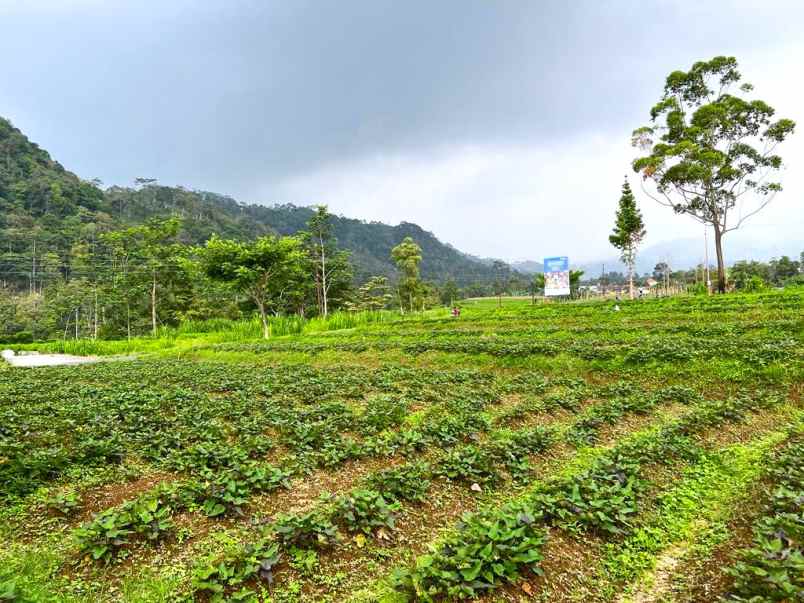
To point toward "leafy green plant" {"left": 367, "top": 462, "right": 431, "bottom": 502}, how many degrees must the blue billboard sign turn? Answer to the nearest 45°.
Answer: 0° — it already faces it

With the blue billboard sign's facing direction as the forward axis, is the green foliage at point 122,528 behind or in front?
in front

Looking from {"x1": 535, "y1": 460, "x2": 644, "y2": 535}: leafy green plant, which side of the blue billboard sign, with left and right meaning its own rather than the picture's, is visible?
front

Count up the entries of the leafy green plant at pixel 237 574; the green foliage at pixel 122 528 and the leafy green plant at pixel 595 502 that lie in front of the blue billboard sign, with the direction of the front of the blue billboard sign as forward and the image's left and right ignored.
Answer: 3

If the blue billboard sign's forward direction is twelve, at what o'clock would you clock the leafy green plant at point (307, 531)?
The leafy green plant is roughly at 12 o'clock from the blue billboard sign.

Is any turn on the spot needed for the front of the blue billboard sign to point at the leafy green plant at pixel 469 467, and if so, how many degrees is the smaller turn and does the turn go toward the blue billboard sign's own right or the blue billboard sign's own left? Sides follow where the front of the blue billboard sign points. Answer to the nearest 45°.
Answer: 0° — it already faces it

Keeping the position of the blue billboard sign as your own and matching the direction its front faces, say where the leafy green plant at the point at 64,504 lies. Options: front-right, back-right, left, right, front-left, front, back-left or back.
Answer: front

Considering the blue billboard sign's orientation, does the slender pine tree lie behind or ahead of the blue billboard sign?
behind

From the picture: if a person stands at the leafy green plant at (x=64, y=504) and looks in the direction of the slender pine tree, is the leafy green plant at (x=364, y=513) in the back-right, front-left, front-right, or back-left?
front-right

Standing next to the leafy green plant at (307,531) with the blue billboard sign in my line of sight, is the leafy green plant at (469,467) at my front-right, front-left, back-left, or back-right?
front-right

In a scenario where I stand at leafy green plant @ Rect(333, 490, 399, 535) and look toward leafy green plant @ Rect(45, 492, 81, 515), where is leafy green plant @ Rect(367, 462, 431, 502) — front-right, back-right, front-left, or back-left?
back-right

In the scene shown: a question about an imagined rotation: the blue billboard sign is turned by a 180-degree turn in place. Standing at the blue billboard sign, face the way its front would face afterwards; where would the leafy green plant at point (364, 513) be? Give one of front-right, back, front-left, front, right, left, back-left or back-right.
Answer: back

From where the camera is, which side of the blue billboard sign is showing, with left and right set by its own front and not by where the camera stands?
front

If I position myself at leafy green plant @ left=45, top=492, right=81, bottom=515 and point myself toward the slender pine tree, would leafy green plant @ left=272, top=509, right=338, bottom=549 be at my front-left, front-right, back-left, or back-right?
front-right

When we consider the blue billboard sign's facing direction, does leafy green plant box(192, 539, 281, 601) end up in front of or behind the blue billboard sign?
in front

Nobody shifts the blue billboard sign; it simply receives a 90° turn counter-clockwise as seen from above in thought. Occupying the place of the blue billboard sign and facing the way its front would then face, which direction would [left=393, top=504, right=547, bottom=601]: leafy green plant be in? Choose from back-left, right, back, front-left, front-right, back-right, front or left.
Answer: right
